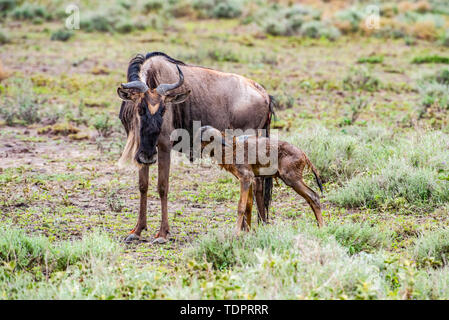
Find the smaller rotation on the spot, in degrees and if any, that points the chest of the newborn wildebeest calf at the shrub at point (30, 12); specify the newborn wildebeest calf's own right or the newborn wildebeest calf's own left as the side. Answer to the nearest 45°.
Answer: approximately 45° to the newborn wildebeest calf's own right

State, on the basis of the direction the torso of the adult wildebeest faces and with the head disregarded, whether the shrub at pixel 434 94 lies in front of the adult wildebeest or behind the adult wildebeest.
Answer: behind

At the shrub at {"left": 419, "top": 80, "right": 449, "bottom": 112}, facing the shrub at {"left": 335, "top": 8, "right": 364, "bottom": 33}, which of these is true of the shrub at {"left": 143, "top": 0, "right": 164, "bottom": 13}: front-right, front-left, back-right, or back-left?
front-left

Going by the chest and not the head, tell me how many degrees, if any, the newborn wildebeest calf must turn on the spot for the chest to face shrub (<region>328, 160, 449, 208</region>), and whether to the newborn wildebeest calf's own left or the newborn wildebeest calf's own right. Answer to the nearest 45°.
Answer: approximately 135° to the newborn wildebeest calf's own right

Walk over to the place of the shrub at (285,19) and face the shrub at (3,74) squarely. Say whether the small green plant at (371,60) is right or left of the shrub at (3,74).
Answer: left

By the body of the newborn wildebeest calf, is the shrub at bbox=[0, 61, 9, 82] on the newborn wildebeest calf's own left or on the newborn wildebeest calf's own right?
on the newborn wildebeest calf's own right

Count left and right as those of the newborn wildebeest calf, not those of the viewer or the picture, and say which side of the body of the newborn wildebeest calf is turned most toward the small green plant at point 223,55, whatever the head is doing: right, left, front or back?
right

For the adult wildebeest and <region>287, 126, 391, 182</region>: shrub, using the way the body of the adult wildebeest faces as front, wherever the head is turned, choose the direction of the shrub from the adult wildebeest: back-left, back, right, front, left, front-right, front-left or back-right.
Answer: back

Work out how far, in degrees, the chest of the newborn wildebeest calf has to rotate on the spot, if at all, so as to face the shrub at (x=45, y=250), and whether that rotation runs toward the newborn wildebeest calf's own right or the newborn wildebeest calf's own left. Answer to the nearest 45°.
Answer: approximately 45° to the newborn wildebeest calf's own left

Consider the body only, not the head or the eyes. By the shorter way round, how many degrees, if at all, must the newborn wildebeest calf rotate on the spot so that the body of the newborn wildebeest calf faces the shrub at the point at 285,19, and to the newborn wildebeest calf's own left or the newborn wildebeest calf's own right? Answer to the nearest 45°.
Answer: approximately 90° to the newborn wildebeest calf's own right

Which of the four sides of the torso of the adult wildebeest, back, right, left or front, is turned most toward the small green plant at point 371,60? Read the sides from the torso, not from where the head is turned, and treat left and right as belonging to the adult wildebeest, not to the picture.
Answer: back

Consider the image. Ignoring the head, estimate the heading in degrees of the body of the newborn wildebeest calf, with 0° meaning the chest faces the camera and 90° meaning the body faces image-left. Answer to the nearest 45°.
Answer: approximately 90°

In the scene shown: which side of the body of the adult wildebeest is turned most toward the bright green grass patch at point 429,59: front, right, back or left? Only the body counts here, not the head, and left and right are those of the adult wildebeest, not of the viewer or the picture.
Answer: back

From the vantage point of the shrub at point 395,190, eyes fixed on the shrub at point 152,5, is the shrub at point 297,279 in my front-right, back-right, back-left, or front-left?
back-left

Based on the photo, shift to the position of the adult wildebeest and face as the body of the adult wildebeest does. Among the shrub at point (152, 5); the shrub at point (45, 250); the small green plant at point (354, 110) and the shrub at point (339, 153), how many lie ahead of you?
1
